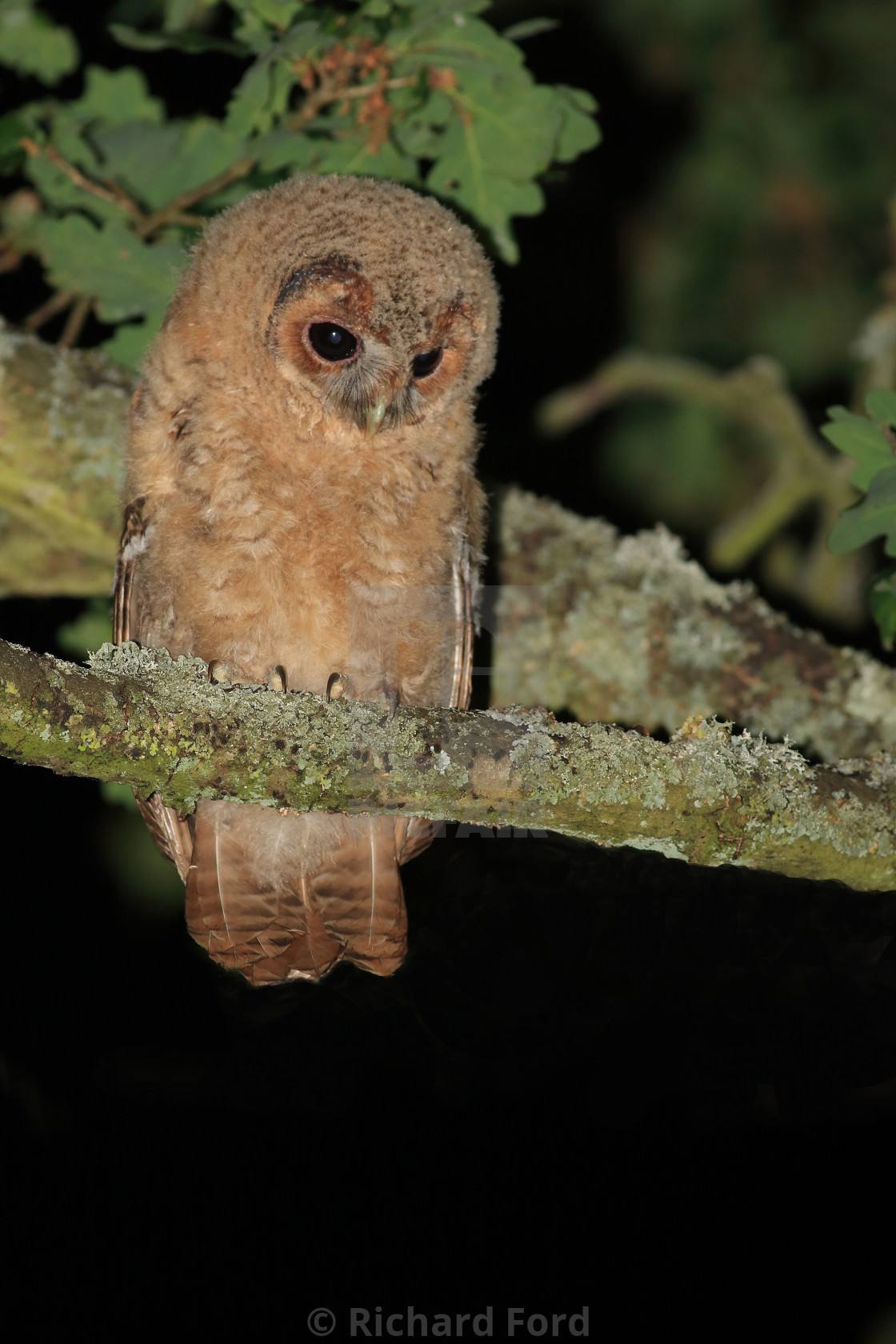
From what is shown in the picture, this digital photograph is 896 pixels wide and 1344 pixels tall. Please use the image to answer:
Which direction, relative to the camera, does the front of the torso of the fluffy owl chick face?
toward the camera

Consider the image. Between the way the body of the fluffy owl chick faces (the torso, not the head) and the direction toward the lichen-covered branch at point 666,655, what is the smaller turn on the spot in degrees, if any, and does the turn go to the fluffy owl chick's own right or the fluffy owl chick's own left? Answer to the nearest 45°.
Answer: approximately 135° to the fluffy owl chick's own left
